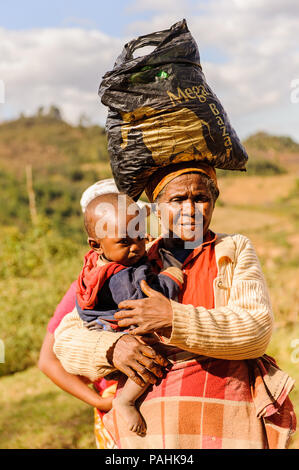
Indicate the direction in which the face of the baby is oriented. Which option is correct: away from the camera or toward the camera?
toward the camera

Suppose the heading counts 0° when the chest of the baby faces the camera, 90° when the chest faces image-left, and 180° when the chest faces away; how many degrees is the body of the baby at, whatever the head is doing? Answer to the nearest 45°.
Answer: approximately 270°

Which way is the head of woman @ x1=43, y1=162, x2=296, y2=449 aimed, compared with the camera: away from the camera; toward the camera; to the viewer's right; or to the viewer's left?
toward the camera
